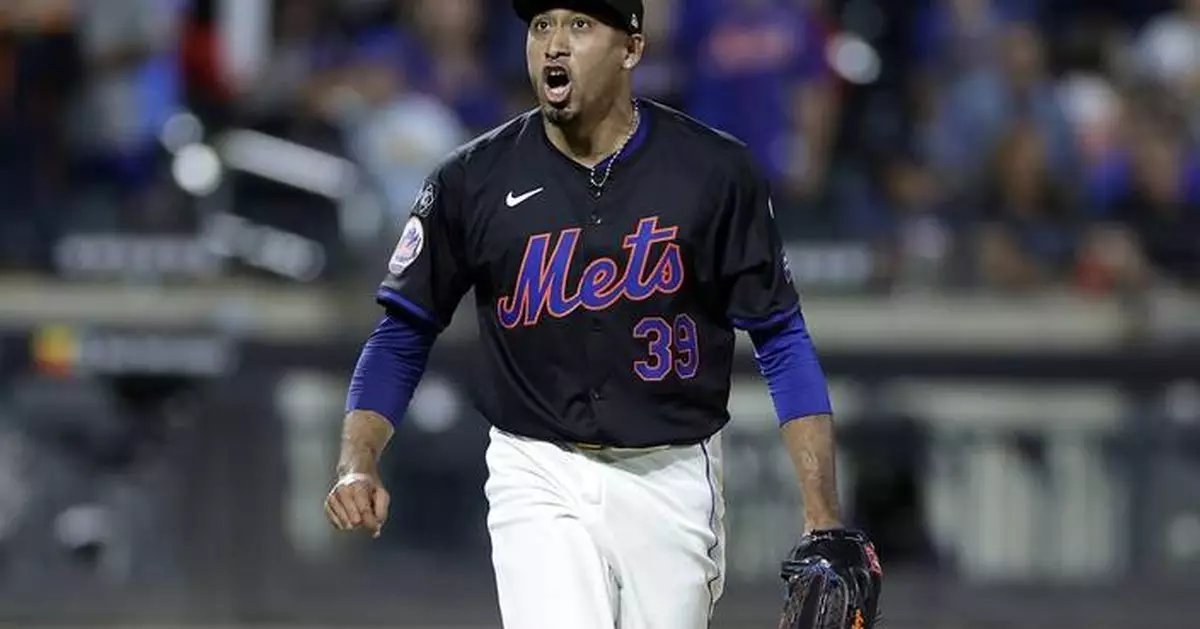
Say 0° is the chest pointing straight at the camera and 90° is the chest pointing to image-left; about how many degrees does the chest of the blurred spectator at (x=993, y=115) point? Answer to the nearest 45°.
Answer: approximately 0°

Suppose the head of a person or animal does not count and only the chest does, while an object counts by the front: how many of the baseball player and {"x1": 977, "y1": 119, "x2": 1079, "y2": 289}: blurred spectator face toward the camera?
2

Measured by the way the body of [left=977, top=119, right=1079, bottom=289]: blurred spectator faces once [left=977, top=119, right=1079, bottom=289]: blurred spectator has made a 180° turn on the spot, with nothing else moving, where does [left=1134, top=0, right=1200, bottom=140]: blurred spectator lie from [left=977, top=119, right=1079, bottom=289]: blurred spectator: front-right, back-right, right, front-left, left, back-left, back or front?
front-right

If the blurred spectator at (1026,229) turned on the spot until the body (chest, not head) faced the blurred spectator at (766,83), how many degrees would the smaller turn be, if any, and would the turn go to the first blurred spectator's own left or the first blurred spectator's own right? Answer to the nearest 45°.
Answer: approximately 90° to the first blurred spectator's own right

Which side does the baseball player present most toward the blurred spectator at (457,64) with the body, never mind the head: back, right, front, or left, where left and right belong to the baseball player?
back

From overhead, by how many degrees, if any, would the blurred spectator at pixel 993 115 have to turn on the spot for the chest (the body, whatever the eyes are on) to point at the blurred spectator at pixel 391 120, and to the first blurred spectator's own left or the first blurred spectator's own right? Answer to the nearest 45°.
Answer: approximately 90° to the first blurred spectator's own right

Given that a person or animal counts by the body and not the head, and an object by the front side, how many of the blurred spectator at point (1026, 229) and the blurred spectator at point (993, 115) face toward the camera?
2
